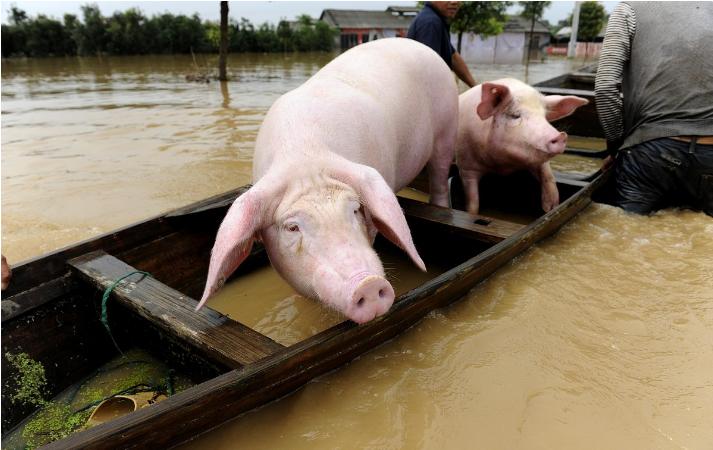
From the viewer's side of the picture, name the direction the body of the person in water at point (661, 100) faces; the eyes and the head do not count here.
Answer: away from the camera

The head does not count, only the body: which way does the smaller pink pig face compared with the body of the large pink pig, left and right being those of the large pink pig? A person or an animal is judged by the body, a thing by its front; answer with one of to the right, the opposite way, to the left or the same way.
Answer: to the left

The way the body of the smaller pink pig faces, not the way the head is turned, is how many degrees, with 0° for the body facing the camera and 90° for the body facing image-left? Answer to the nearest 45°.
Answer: approximately 315°

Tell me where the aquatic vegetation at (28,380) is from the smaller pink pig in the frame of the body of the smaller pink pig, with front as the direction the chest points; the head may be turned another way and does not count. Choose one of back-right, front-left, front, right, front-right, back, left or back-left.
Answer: right

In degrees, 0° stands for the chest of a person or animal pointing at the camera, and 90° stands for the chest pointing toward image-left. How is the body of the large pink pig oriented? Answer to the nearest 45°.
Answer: approximately 45°

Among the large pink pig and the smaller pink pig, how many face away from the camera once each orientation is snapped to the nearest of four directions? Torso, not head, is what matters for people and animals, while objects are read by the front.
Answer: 0

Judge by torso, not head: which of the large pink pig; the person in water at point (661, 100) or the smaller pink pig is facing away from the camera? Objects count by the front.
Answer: the person in water

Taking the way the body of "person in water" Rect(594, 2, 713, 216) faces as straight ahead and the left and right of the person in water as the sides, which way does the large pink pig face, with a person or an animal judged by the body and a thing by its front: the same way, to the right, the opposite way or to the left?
the opposite way

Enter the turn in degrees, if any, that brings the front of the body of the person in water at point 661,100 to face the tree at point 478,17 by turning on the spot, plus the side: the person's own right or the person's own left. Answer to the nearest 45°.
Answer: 0° — they already face it

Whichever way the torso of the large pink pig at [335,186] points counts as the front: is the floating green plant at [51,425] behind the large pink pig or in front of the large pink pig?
in front

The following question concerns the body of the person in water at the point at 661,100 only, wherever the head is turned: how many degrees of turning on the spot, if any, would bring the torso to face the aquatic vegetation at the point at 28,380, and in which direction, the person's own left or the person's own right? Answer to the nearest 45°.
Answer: approximately 135° to the person's own left

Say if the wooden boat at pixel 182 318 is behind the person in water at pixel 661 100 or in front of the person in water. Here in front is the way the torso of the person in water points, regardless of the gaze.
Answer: behind

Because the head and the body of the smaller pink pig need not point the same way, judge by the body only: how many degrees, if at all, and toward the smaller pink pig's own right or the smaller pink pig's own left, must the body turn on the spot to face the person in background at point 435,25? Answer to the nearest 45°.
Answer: approximately 180°

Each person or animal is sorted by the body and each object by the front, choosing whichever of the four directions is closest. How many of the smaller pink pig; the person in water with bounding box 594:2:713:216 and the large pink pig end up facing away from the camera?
1

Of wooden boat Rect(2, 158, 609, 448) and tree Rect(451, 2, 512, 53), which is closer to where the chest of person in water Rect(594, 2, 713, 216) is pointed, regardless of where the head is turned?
the tree

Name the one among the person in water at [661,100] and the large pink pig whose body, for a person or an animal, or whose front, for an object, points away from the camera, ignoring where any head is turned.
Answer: the person in water

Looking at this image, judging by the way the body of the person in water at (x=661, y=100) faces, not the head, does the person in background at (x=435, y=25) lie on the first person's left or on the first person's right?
on the first person's left
